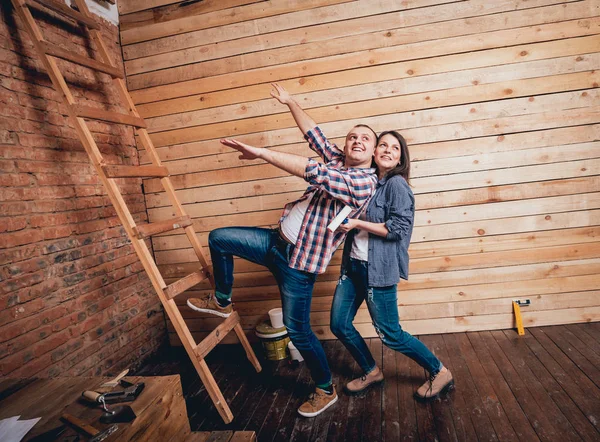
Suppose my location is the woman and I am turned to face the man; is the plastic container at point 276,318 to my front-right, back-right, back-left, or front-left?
front-right

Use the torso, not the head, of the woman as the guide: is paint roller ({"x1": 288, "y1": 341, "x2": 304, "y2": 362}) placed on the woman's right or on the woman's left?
on the woman's right

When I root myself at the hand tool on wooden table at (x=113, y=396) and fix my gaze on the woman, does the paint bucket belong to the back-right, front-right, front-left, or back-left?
front-left

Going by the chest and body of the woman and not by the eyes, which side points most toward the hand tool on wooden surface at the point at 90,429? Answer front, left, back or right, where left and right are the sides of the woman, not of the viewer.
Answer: front

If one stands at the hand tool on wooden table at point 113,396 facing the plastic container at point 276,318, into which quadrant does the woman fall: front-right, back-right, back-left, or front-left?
front-right

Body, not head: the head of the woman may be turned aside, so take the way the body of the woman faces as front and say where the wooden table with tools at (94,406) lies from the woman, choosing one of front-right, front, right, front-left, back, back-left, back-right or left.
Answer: front

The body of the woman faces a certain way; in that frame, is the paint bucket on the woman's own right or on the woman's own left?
on the woman's own right

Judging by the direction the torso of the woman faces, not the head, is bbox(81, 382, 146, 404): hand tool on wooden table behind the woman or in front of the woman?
in front

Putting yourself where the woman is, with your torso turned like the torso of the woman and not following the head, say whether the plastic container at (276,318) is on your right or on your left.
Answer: on your right

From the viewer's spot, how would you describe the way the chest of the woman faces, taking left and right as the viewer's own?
facing the viewer and to the left of the viewer
